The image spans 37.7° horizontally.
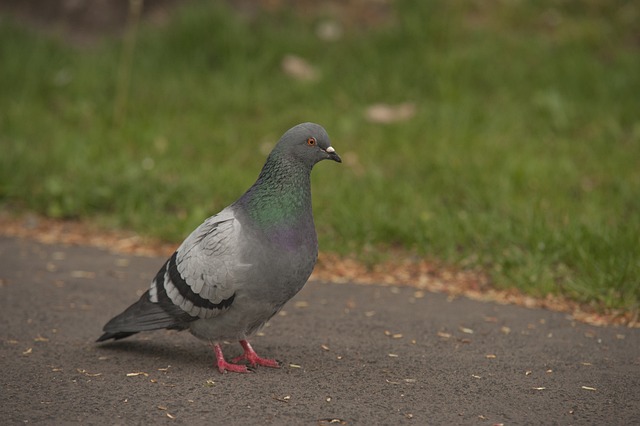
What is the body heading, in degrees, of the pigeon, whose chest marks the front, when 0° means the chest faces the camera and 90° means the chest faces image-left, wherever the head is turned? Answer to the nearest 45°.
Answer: approximately 270°
